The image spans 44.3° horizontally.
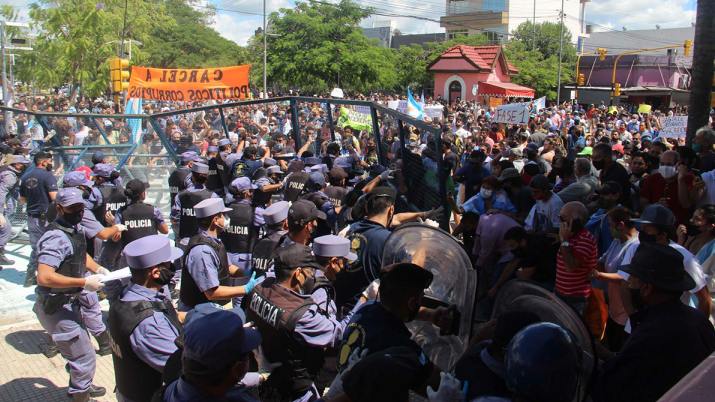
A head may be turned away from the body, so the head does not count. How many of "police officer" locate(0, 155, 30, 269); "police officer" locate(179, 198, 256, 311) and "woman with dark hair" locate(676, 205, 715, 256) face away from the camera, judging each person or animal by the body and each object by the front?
0

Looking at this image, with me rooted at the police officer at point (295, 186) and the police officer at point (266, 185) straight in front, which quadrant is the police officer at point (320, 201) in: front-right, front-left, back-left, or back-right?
back-left

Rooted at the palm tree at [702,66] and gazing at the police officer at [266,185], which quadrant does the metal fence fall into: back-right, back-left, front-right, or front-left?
front-right

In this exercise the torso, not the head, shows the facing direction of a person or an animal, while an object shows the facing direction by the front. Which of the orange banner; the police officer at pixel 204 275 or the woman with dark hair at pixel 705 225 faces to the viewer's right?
the police officer

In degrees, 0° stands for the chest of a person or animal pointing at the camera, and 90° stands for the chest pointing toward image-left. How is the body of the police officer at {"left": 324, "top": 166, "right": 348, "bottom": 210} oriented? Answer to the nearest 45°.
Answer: approximately 225°

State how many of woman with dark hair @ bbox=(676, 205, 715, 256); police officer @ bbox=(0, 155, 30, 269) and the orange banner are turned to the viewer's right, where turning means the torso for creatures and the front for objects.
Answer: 1

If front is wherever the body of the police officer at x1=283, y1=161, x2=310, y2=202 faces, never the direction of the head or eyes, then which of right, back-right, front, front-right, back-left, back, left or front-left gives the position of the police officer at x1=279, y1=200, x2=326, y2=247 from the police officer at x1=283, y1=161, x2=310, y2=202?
back-right

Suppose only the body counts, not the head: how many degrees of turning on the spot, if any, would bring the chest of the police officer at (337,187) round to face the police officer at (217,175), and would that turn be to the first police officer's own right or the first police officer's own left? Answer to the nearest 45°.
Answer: approximately 90° to the first police officer's own left

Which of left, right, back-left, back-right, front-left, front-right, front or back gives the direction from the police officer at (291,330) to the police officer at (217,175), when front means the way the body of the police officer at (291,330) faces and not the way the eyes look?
front-left

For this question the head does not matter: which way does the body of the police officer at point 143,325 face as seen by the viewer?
to the viewer's right

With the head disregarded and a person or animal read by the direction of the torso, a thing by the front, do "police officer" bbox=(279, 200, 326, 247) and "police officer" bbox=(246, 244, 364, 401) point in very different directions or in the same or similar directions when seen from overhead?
same or similar directions

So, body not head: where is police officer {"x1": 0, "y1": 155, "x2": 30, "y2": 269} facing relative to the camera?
to the viewer's right

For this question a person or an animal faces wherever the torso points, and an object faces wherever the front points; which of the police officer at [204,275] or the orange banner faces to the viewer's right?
the police officer

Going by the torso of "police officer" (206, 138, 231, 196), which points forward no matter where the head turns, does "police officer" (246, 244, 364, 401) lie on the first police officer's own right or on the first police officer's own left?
on the first police officer's own right

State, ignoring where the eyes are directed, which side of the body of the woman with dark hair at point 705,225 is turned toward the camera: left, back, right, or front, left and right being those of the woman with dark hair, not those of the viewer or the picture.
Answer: left

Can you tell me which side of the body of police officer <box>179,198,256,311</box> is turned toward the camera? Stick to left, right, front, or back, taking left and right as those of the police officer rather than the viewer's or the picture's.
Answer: right

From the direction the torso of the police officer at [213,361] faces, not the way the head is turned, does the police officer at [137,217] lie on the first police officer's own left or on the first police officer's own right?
on the first police officer's own left
